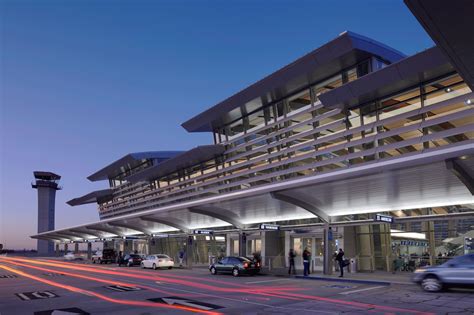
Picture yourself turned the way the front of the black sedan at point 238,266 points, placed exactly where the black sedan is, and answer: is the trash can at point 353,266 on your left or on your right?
on your right

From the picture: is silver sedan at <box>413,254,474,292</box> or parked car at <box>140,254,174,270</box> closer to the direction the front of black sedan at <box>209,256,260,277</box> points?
the parked car

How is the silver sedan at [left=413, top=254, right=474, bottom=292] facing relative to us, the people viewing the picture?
facing to the left of the viewer

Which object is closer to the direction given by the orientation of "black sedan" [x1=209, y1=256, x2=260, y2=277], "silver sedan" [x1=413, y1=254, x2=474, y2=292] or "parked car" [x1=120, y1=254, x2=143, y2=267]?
the parked car

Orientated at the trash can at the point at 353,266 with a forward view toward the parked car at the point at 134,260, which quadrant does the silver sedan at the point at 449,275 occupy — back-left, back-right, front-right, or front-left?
back-left

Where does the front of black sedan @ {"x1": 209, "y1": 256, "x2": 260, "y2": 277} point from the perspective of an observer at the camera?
facing away from the viewer and to the left of the viewer

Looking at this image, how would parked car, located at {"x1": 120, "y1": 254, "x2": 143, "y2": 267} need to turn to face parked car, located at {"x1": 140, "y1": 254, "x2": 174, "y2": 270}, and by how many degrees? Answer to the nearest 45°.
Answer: approximately 135° to its left

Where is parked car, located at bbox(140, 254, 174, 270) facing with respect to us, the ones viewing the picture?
facing away from the viewer and to the left of the viewer

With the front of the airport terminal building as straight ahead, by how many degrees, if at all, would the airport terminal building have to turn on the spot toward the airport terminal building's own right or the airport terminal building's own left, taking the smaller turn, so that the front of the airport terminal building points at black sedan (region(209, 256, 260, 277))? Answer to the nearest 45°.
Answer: approximately 45° to the airport terminal building's own right

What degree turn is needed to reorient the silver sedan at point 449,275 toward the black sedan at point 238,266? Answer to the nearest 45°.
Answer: approximately 45° to its right

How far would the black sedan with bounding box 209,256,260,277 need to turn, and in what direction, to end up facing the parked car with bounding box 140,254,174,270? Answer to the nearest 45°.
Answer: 0° — it already faces it

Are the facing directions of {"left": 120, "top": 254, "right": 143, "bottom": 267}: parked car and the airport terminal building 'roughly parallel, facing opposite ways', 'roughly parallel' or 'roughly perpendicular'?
roughly perpendicular

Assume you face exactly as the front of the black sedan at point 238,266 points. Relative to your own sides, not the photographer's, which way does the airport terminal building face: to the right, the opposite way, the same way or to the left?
to the left
